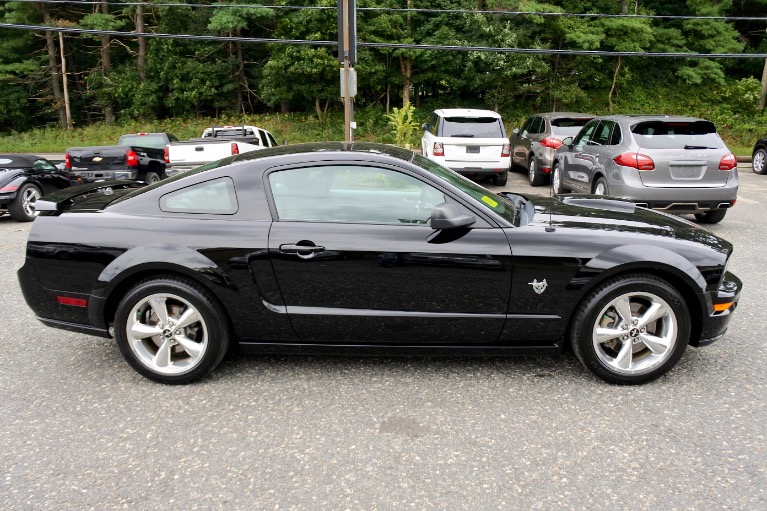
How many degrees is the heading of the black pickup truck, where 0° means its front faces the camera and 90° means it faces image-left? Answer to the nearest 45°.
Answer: approximately 225°

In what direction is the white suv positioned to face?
away from the camera

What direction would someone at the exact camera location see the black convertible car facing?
facing away from the viewer and to the right of the viewer

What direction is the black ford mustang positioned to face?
to the viewer's right

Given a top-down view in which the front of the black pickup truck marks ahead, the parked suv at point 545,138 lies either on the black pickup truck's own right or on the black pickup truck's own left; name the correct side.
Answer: on the black pickup truck's own right

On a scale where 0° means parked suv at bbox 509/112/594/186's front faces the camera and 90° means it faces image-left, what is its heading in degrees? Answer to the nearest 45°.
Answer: approximately 135°

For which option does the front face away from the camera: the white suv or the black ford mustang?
the white suv

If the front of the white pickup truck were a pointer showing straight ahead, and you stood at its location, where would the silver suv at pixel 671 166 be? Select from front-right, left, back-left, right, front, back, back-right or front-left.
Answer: right

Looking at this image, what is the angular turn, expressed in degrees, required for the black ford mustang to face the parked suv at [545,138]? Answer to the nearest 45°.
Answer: approximately 90° to its left

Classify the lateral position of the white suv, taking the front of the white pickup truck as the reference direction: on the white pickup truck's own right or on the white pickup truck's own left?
on the white pickup truck's own right

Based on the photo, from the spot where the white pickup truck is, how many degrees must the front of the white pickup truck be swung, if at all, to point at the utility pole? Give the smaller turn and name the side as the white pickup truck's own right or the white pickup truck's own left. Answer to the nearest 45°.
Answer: approximately 45° to the white pickup truck's own right
